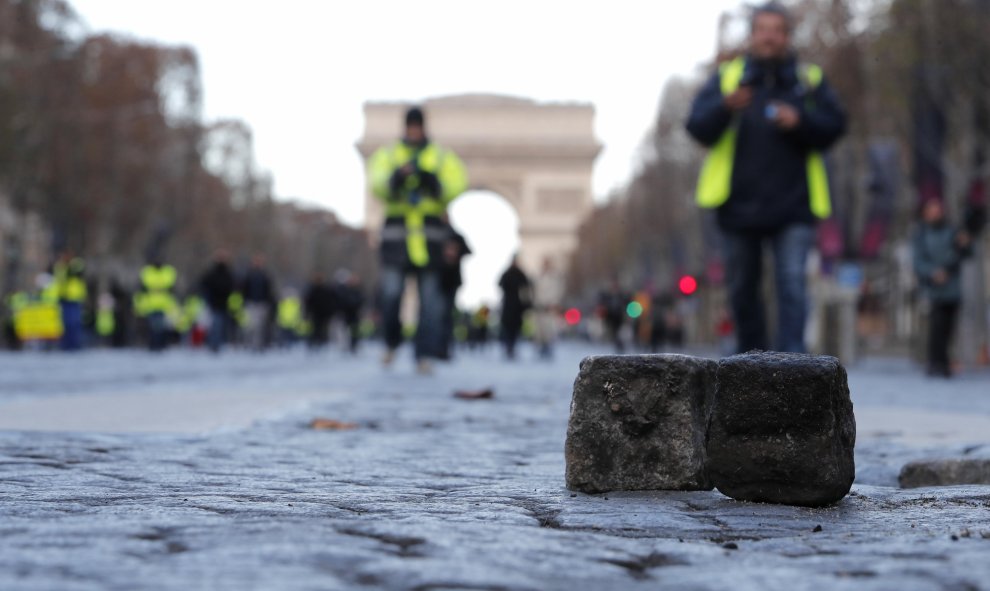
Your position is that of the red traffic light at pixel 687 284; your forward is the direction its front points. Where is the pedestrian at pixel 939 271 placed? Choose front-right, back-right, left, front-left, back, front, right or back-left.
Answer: front

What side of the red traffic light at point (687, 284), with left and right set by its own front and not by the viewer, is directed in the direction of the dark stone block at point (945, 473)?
front

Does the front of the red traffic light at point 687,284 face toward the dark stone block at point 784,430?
yes

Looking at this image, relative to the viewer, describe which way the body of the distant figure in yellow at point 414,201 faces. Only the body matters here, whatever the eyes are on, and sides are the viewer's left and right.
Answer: facing the viewer

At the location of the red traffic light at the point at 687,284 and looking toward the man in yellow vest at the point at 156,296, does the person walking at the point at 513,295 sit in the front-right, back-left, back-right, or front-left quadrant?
front-left

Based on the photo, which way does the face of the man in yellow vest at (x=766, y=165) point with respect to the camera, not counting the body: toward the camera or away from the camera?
toward the camera

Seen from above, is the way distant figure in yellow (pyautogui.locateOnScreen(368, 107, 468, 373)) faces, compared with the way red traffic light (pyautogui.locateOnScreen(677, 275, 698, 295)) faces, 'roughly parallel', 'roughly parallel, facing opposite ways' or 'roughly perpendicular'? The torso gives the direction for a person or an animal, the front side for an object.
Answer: roughly parallel

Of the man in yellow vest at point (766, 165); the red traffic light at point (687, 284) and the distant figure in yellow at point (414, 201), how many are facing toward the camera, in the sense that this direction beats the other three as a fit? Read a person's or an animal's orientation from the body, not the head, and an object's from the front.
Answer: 3

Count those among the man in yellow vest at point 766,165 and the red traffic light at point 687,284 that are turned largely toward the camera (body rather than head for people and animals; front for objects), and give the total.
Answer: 2

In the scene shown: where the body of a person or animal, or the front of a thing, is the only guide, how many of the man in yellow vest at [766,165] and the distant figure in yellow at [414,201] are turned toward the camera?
2

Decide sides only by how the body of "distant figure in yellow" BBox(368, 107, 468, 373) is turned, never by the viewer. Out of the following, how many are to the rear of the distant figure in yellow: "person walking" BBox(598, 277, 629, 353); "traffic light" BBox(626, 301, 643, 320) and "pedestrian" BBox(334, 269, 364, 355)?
3

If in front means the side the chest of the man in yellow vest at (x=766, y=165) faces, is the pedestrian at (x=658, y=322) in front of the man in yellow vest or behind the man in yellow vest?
behind

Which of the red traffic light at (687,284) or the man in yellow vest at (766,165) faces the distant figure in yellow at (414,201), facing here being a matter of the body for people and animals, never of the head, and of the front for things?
the red traffic light

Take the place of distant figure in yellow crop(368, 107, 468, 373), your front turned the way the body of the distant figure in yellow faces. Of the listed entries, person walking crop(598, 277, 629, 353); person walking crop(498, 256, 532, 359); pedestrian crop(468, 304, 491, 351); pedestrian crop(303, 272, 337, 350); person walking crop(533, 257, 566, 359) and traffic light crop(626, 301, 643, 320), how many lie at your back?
6

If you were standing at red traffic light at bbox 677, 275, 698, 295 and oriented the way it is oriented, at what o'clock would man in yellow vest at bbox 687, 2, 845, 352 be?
The man in yellow vest is roughly at 12 o'clock from the red traffic light.

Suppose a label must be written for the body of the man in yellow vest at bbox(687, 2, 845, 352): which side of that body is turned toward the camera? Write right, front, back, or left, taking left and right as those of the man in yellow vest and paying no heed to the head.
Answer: front

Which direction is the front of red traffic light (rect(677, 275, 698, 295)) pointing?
toward the camera
